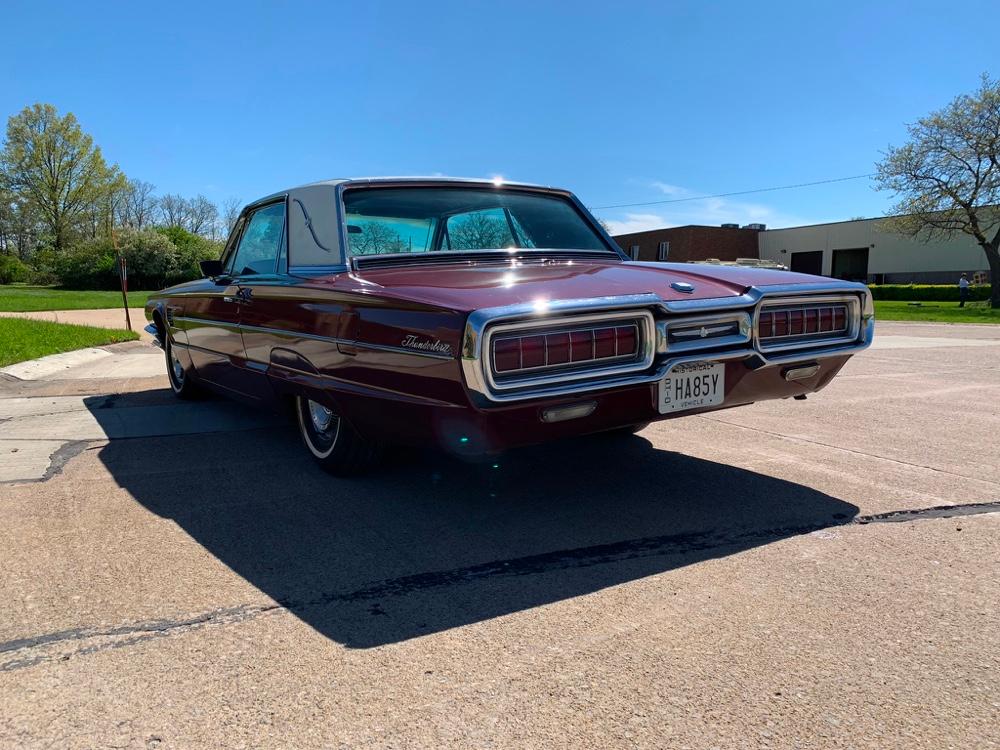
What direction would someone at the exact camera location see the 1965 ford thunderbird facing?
facing away from the viewer and to the left of the viewer

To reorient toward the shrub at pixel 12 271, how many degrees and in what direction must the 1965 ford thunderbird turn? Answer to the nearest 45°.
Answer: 0° — it already faces it

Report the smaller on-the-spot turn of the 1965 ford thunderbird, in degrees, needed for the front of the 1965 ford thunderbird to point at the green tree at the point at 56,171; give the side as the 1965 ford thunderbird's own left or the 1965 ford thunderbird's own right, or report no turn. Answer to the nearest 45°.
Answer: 0° — it already faces it

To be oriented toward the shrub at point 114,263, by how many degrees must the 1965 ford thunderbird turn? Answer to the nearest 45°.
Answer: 0° — it already faces it

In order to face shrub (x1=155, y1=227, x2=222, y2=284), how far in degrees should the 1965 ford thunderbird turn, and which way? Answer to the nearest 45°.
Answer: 0° — it already faces it
